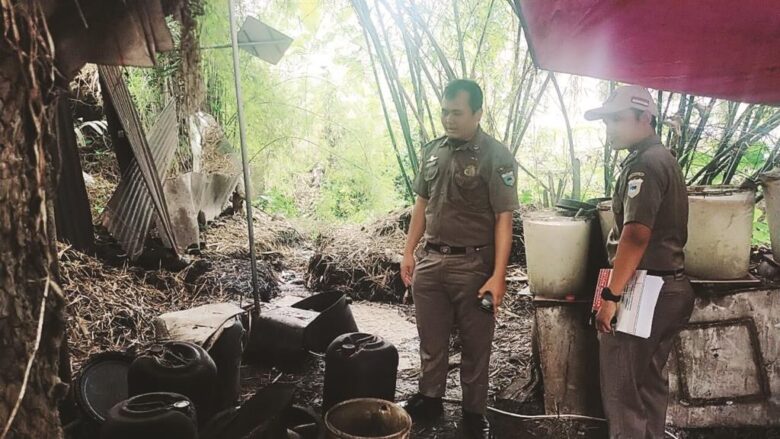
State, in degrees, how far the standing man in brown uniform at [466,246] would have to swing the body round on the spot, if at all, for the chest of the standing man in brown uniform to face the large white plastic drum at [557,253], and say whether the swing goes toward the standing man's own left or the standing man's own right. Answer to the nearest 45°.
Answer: approximately 135° to the standing man's own left

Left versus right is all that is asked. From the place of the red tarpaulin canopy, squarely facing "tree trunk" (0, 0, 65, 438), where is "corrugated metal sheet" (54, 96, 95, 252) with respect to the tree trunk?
right

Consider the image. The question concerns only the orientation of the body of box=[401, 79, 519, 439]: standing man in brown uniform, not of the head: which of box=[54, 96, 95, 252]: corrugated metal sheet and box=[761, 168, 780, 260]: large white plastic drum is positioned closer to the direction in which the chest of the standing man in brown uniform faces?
the corrugated metal sheet

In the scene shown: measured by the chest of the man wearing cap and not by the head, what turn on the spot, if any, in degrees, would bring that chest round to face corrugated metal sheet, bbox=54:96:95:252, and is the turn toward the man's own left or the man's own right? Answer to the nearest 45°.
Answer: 0° — they already face it

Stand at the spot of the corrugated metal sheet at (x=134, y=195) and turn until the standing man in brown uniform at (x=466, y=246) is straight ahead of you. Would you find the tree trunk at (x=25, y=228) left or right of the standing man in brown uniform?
right

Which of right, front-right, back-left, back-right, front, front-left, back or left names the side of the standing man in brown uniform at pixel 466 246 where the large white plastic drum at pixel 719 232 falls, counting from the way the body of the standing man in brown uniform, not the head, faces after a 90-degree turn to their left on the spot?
front-left

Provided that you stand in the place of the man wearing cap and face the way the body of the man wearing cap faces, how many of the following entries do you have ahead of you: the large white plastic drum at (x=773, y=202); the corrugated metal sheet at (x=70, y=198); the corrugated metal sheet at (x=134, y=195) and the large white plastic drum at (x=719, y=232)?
2

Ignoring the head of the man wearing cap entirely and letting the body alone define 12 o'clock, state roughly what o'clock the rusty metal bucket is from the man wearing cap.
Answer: The rusty metal bucket is roughly at 11 o'clock from the man wearing cap.

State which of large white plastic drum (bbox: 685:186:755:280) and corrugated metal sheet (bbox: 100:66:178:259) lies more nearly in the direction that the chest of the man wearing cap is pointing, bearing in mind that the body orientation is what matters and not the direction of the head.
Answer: the corrugated metal sheet

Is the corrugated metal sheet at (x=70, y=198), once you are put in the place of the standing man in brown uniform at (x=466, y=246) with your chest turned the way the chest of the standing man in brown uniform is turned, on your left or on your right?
on your right

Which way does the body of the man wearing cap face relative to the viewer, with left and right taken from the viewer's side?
facing to the left of the viewer
